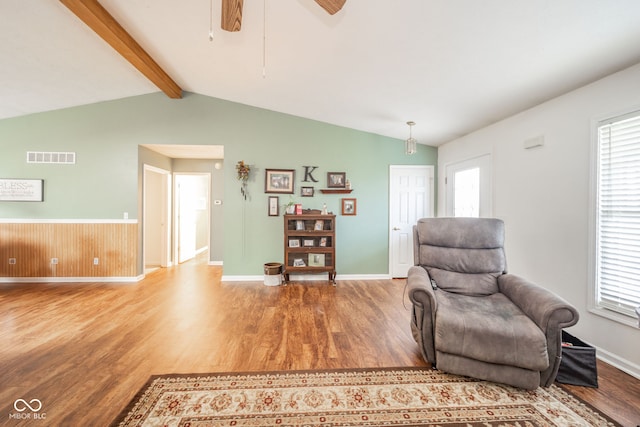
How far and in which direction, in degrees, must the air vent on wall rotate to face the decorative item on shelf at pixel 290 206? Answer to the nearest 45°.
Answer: approximately 45° to its left

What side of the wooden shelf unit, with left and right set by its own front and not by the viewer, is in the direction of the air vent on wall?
right

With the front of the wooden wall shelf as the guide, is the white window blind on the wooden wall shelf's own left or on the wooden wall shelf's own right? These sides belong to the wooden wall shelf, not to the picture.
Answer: on the wooden wall shelf's own left

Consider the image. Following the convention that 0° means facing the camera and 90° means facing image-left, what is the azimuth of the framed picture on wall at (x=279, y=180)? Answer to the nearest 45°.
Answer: approximately 0°

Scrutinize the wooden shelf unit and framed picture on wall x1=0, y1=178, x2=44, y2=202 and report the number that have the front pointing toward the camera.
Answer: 2

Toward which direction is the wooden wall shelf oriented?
toward the camera

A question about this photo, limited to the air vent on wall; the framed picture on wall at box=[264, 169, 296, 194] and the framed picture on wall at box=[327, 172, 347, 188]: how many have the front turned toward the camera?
3

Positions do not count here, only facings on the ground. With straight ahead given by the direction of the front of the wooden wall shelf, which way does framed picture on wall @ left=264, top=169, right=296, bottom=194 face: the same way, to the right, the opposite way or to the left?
the same way

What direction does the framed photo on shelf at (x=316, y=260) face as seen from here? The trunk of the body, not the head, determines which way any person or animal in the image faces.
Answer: toward the camera

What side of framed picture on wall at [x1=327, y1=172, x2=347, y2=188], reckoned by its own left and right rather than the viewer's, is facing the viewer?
front

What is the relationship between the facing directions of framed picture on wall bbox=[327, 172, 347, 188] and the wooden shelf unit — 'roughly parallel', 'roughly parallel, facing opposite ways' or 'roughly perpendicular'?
roughly parallel

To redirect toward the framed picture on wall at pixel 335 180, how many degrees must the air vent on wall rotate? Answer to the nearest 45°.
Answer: approximately 45° to its left

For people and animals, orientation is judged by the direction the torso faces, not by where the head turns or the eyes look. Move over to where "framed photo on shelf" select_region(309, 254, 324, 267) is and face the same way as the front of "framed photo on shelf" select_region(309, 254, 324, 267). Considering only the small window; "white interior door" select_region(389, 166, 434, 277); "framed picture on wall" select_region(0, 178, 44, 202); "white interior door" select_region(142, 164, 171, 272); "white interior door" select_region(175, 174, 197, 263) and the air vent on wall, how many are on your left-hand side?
2
